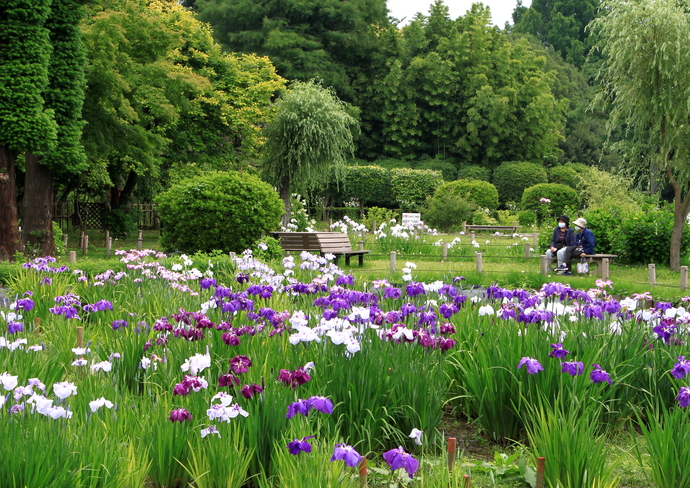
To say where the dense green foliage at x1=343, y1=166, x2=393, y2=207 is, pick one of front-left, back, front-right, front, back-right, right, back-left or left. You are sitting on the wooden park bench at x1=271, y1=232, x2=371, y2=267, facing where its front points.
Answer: back-left

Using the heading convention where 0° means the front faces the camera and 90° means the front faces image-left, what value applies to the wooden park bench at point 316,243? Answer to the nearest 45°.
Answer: approximately 315°

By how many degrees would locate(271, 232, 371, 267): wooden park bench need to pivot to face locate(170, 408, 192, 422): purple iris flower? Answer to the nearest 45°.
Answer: approximately 45° to its right

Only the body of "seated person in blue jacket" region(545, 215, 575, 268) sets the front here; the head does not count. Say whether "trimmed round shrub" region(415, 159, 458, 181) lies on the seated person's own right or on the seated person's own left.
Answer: on the seated person's own right

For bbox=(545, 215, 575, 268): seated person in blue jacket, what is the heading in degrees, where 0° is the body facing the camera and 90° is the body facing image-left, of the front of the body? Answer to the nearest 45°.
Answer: approximately 45°

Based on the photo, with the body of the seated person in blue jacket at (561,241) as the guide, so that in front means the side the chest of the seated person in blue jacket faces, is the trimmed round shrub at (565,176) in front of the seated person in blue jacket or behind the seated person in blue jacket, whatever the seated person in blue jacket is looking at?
behind

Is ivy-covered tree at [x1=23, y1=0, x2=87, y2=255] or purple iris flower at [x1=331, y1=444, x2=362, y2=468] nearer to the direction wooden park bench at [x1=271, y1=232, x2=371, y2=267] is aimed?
the purple iris flower

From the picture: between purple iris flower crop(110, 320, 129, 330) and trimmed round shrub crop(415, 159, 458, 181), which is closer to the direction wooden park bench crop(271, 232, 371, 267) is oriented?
the purple iris flower

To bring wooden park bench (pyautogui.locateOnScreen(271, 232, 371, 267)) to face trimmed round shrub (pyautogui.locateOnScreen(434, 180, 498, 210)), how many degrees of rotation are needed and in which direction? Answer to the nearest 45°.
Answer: approximately 135° to its left

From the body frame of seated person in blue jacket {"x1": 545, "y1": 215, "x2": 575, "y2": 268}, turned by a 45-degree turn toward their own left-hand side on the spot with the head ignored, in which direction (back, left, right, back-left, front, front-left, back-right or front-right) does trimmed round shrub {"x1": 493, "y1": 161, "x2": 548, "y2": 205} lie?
back

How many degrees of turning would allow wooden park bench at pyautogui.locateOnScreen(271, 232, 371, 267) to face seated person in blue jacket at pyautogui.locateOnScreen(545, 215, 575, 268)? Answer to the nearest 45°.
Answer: approximately 45° to its left

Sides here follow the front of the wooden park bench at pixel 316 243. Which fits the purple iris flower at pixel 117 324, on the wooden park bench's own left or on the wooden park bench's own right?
on the wooden park bench's own right

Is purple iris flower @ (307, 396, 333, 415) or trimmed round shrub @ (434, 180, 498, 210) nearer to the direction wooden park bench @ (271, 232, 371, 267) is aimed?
the purple iris flower
